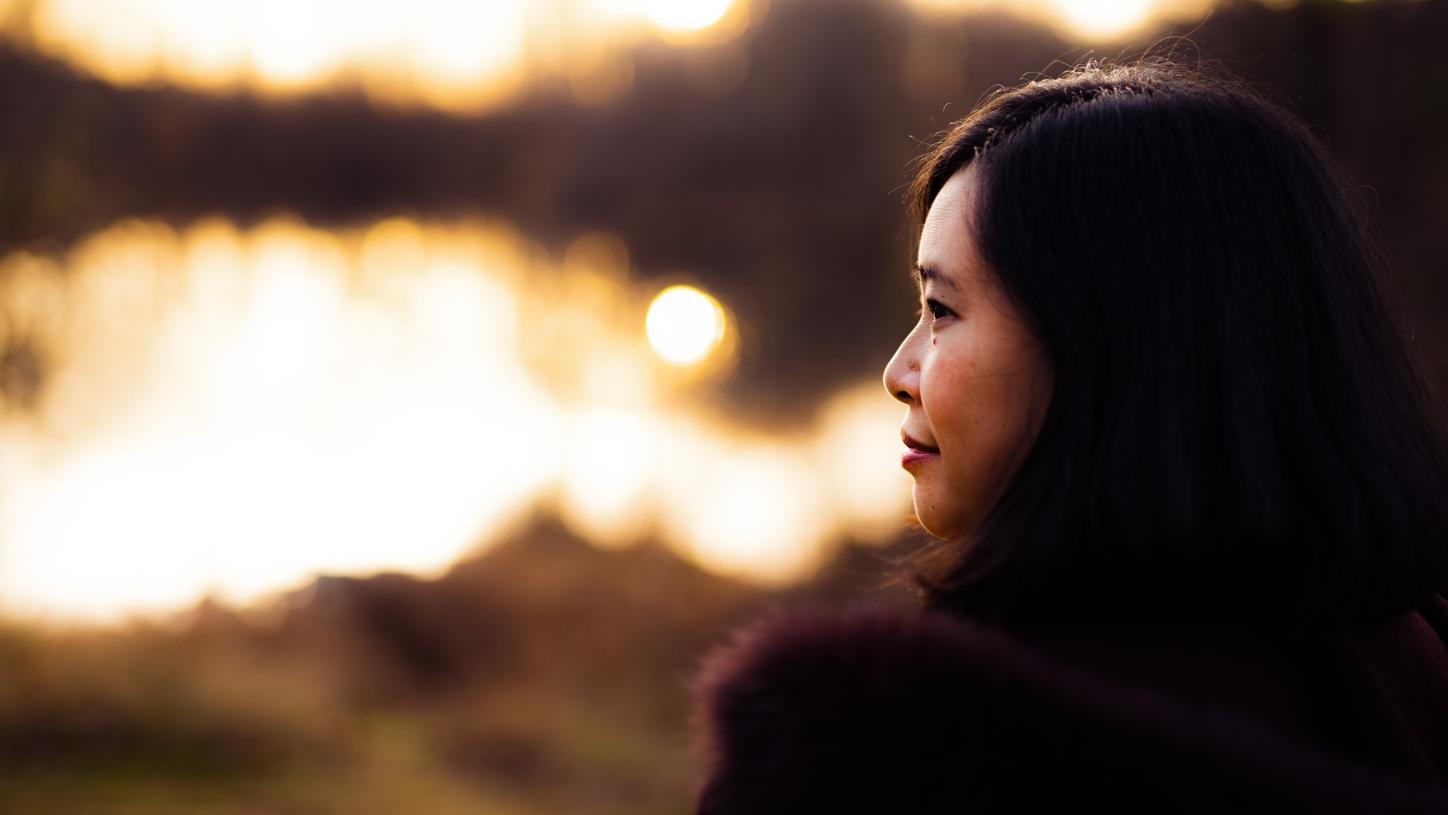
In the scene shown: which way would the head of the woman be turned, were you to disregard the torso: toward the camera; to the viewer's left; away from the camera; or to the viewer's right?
to the viewer's left

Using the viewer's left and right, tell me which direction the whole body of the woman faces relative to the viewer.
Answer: facing away from the viewer and to the left of the viewer
